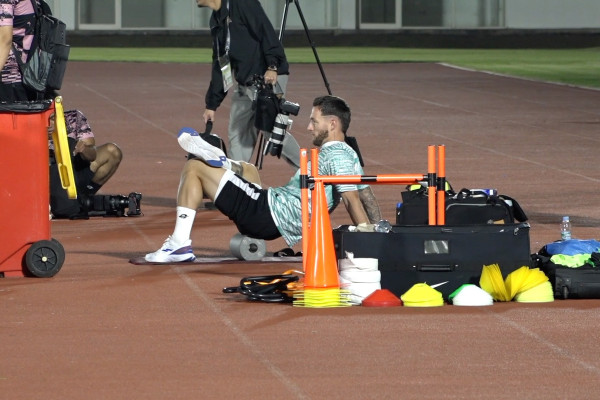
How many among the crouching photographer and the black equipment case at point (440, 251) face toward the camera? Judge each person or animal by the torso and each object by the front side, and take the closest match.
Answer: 1

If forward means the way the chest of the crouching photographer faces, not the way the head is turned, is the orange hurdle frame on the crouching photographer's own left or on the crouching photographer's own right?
on the crouching photographer's own right

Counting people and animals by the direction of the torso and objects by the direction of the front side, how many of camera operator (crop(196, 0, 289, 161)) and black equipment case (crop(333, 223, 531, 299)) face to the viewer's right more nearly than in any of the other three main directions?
0

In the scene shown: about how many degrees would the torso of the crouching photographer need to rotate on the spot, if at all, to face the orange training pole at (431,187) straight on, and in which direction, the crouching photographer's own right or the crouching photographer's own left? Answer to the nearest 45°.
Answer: approximately 45° to the crouching photographer's own right

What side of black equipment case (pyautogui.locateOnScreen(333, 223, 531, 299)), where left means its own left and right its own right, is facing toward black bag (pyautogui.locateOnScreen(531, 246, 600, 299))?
left

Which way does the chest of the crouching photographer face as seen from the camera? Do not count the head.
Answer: to the viewer's right

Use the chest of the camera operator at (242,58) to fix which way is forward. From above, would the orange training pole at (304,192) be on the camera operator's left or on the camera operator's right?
on the camera operator's left

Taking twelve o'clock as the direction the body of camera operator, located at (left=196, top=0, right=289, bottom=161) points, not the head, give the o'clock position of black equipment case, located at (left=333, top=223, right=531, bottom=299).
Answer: The black equipment case is roughly at 10 o'clock from the camera operator.

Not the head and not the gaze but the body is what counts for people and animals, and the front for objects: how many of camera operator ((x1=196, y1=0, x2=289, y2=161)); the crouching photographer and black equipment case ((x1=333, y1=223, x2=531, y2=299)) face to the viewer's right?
1
